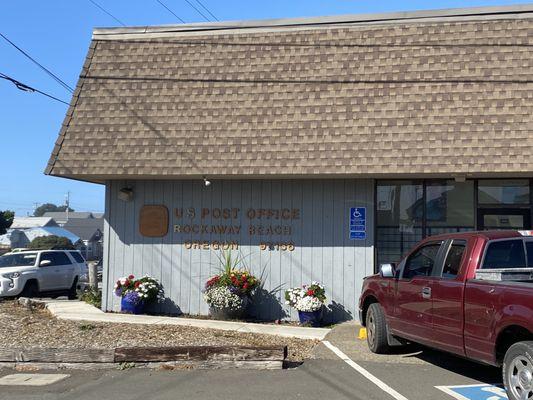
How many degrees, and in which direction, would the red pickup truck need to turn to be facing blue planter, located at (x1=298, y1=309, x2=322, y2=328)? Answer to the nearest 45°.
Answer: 0° — it already faces it

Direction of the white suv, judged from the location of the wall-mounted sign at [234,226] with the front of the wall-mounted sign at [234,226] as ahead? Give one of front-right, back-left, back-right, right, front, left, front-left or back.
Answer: back-right

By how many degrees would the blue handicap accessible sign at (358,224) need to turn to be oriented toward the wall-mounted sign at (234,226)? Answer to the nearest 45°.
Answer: approximately 90° to its right

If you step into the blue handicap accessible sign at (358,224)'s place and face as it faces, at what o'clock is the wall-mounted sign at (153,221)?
The wall-mounted sign is roughly at 3 o'clock from the blue handicap accessible sign.

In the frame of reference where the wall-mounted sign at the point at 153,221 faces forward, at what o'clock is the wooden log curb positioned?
The wooden log curb is roughly at 12 o'clock from the wall-mounted sign.

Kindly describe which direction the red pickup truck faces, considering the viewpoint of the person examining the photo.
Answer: facing away from the viewer and to the left of the viewer

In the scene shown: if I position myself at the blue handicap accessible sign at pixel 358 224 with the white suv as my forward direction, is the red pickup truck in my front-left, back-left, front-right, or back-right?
back-left

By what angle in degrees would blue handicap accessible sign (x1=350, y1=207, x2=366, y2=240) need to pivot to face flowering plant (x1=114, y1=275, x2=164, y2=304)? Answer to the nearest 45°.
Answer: approximately 90° to its right

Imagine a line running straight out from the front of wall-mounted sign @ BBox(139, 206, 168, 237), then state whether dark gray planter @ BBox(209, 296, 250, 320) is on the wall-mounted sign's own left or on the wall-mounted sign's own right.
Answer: on the wall-mounted sign's own left

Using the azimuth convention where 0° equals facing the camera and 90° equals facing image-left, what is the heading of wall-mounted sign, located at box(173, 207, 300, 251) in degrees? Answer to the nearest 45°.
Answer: approximately 0°

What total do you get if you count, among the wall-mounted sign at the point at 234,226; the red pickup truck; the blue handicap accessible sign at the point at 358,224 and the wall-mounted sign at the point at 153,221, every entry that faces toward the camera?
3

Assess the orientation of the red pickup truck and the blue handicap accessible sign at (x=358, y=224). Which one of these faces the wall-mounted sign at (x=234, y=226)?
the red pickup truck

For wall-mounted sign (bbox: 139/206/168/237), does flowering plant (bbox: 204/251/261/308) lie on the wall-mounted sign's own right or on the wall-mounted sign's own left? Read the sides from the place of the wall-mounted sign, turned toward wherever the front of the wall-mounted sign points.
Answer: on the wall-mounted sign's own left
